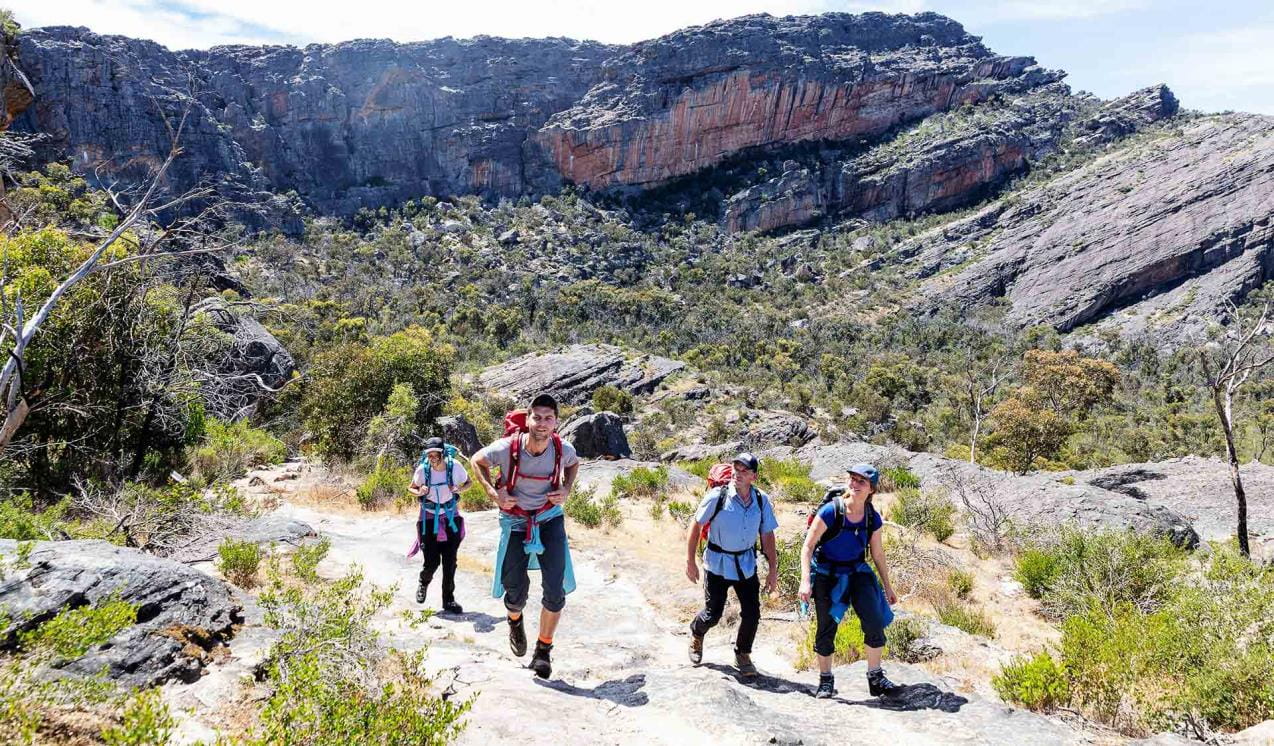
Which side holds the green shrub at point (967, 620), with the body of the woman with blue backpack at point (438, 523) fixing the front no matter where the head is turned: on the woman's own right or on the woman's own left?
on the woman's own left

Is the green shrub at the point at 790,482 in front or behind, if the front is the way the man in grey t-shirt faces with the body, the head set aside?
behind

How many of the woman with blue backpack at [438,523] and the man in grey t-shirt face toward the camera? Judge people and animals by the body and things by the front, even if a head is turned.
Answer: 2

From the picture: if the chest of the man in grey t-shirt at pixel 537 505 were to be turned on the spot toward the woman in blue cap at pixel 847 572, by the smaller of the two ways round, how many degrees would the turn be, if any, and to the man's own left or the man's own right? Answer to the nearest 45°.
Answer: approximately 90° to the man's own left

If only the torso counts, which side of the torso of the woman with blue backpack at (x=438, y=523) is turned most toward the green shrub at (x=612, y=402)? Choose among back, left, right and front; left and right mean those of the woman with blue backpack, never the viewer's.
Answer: back

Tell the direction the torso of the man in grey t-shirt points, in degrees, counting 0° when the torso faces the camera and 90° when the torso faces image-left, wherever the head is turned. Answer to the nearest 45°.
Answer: approximately 0°

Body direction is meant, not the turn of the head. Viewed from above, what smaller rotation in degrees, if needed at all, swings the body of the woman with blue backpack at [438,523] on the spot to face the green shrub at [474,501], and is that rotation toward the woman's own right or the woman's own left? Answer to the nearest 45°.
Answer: approximately 180°

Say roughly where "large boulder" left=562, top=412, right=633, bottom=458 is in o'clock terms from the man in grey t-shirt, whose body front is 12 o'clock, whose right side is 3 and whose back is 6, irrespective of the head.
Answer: The large boulder is roughly at 6 o'clock from the man in grey t-shirt.

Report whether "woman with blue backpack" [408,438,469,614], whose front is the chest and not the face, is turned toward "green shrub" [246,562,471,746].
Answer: yes

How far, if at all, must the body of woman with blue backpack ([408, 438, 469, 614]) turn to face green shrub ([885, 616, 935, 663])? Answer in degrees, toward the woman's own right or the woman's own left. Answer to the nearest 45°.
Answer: approximately 45° to the woman's own left
